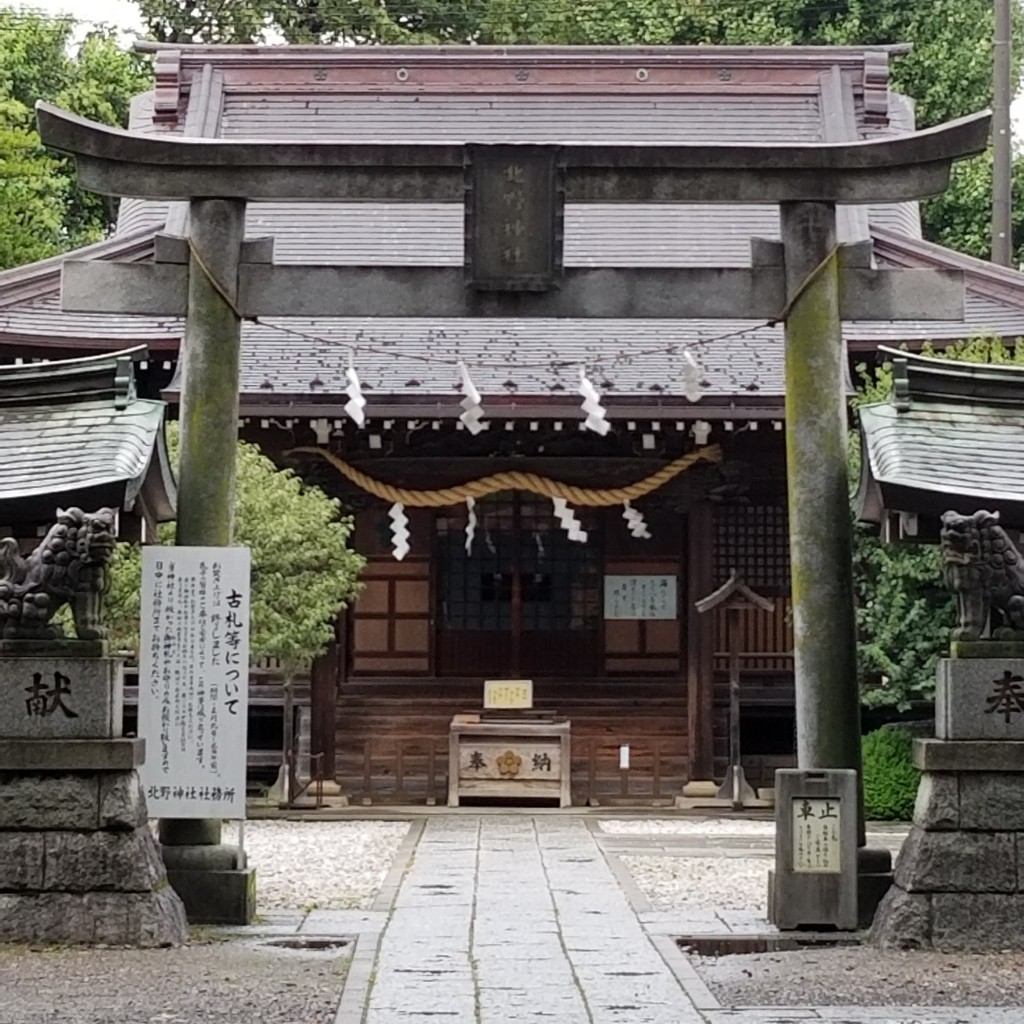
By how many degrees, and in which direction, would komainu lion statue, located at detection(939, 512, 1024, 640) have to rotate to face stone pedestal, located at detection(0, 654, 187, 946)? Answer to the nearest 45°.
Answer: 0° — it already faces it

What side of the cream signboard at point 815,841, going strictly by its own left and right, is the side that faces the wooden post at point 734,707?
back

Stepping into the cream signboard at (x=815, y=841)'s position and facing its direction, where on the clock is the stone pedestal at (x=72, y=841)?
The stone pedestal is roughly at 2 o'clock from the cream signboard.

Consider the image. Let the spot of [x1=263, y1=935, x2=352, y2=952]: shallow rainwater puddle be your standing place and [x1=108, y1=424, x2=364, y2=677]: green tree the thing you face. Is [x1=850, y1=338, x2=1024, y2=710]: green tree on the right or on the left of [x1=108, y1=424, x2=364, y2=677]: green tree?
right

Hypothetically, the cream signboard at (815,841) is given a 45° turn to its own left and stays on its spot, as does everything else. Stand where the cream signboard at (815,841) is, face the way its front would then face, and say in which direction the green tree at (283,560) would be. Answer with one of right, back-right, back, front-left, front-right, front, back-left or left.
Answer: back

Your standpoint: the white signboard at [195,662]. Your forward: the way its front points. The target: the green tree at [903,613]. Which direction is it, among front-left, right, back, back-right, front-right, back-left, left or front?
back-left

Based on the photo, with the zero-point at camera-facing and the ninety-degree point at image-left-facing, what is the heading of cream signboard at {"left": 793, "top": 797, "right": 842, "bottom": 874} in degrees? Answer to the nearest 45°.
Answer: approximately 0°

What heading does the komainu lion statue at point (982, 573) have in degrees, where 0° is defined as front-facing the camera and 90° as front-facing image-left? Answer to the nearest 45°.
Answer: approximately 90°

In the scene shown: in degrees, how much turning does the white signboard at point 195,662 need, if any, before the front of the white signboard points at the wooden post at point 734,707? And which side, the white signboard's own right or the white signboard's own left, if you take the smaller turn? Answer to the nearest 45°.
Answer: approximately 135° to the white signboard's own left

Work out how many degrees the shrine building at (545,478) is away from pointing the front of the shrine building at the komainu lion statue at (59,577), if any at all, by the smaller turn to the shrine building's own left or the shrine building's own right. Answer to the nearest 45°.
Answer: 0° — it already faces it
